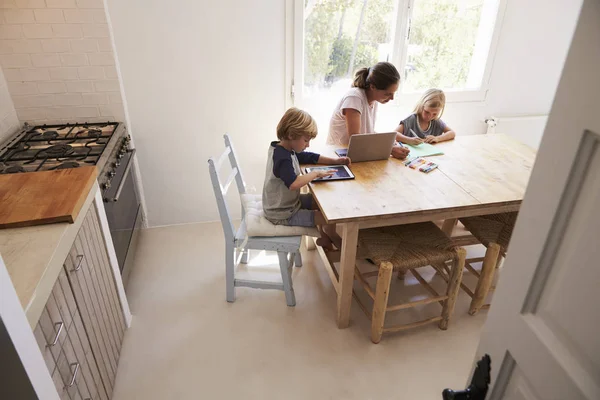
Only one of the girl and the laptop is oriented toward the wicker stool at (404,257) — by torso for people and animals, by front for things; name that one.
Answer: the girl

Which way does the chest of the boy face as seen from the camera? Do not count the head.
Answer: to the viewer's right

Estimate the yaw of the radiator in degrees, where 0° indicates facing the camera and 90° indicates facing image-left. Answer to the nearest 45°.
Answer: approximately 0°

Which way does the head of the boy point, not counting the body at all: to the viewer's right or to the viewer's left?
to the viewer's right

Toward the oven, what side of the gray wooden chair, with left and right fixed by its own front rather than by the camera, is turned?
back

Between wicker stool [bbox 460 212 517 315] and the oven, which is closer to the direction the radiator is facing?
the wicker stool

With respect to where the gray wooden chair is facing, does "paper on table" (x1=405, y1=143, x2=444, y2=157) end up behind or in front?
in front

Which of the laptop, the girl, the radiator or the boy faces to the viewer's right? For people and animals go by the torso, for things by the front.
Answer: the boy

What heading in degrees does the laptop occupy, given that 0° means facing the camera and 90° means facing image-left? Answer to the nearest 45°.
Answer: approximately 135°

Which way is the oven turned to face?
to the viewer's right

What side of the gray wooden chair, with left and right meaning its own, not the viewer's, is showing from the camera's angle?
right

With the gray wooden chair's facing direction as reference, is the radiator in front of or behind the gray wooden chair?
in front

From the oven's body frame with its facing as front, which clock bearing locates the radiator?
The radiator is roughly at 12 o'clock from the oven.
